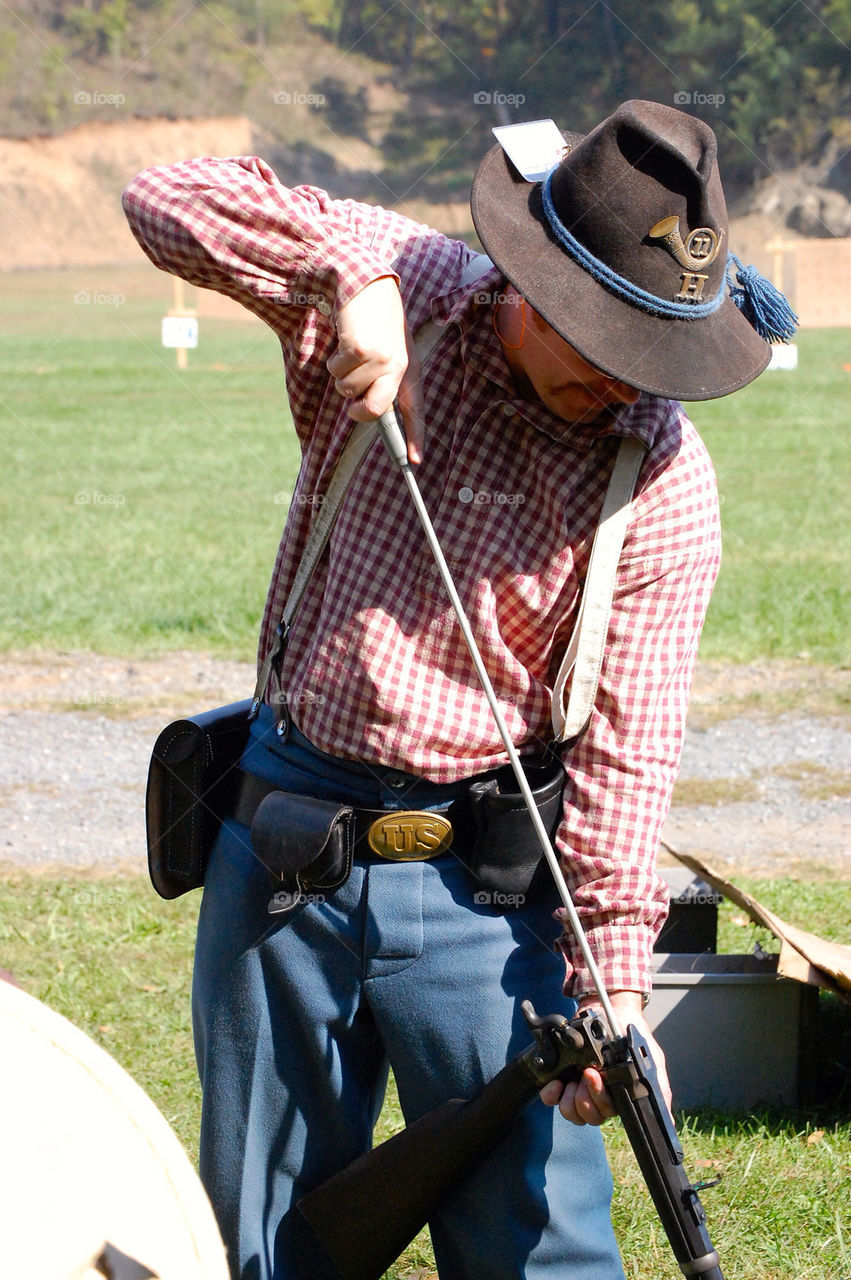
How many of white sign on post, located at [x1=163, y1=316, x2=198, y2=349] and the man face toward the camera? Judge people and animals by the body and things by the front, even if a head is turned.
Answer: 2

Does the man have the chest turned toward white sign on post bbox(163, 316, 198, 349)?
no

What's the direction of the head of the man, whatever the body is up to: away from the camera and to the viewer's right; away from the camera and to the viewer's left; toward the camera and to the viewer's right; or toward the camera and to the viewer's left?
toward the camera and to the viewer's right

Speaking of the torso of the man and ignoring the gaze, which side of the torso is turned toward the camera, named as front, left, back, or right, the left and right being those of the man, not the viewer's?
front

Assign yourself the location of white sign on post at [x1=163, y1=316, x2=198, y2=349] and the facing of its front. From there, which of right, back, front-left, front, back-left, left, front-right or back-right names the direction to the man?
front

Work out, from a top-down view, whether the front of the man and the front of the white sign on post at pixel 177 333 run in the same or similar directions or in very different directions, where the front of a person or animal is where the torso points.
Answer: same or similar directions
